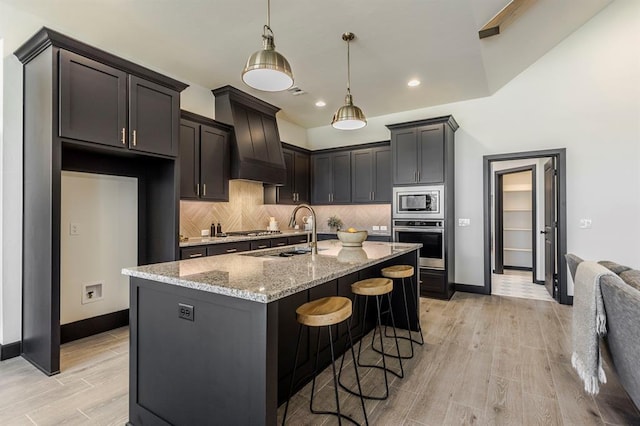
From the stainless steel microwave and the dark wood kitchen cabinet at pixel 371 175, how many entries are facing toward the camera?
2

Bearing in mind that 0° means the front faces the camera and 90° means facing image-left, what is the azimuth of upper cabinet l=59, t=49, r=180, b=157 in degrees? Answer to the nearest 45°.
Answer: approximately 315°

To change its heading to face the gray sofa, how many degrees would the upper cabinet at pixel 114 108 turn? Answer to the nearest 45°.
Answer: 0° — it already faces it

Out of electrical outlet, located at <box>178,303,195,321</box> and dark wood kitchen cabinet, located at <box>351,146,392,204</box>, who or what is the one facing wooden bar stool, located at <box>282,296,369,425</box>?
the dark wood kitchen cabinet

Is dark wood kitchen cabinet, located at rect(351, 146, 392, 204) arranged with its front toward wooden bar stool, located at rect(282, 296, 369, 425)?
yes

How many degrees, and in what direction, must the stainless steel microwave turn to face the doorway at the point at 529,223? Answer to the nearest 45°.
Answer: approximately 135° to its left

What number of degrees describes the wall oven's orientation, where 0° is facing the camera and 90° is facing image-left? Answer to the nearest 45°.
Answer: approximately 0°

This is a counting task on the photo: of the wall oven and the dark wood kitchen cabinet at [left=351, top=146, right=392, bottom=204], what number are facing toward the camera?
2

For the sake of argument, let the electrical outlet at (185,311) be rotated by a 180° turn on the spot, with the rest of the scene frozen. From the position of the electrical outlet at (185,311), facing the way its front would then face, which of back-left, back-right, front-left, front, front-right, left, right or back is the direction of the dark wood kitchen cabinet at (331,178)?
front
